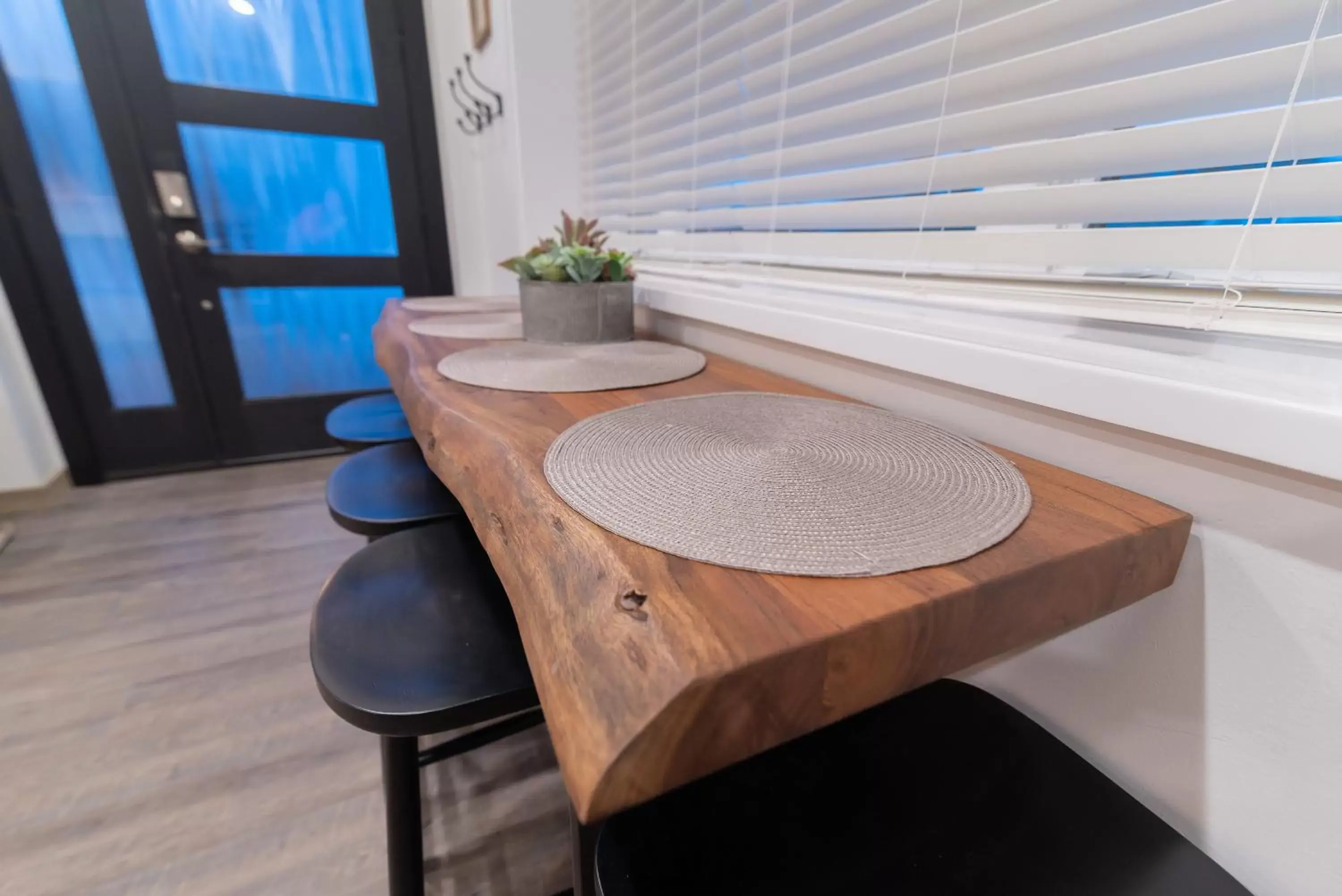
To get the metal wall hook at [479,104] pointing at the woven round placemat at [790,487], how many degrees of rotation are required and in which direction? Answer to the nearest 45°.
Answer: approximately 45° to its left

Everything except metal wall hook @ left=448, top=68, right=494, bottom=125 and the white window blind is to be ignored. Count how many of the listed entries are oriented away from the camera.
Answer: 0

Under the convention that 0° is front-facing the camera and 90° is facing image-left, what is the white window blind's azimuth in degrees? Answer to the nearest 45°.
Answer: approximately 45°

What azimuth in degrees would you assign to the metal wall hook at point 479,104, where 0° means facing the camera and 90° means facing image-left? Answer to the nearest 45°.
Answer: approximately 45°

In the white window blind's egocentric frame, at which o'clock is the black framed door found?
The black framed door is roughly at 2 o'clock from the white window blind.

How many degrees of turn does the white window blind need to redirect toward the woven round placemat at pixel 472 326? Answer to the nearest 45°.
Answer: approximately 45° to its right

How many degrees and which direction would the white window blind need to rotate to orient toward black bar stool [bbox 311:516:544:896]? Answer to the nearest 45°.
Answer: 0° — it already faces it

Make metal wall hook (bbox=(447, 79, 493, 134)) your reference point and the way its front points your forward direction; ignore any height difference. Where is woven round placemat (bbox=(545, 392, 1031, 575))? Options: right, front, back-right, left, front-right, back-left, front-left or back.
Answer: front-left

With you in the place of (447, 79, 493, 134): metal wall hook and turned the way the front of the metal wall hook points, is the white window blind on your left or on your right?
on your left
